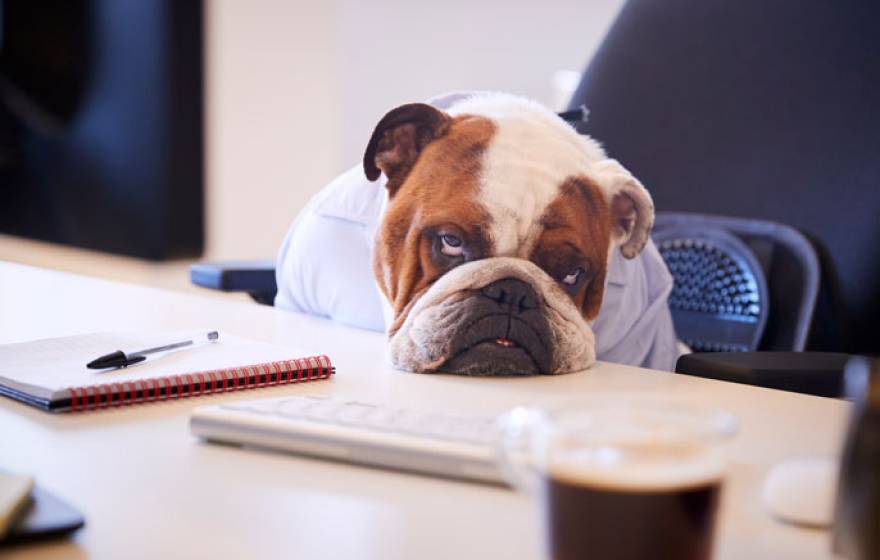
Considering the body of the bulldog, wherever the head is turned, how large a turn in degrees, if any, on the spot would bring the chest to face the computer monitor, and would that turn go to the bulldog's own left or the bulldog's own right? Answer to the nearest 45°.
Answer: approximately 135° to the bulldog's own right

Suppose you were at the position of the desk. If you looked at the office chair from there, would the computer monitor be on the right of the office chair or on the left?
left

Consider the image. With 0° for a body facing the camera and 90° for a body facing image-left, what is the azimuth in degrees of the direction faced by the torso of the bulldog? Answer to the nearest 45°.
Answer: approximately 0°

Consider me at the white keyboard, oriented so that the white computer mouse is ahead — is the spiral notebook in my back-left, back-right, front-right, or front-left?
back-left

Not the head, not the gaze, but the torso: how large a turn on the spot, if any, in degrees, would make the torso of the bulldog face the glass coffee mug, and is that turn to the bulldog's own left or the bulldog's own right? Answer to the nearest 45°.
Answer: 0° — it already faces it
